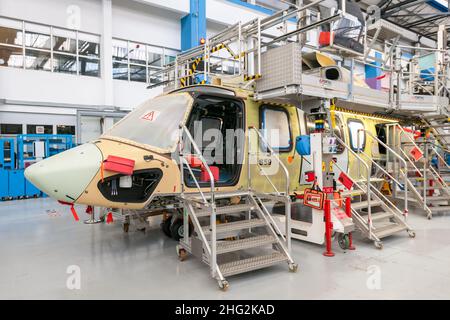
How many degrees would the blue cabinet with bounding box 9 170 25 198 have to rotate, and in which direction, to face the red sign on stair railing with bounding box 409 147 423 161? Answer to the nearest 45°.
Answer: approximately 45° to its left

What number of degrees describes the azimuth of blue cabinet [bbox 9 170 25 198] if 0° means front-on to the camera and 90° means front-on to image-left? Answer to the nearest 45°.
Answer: approximately 0°

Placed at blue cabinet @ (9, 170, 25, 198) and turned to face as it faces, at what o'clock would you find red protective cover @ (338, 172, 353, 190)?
The red protective cover is roughly at 11 o'clock from the blue cabinet.
